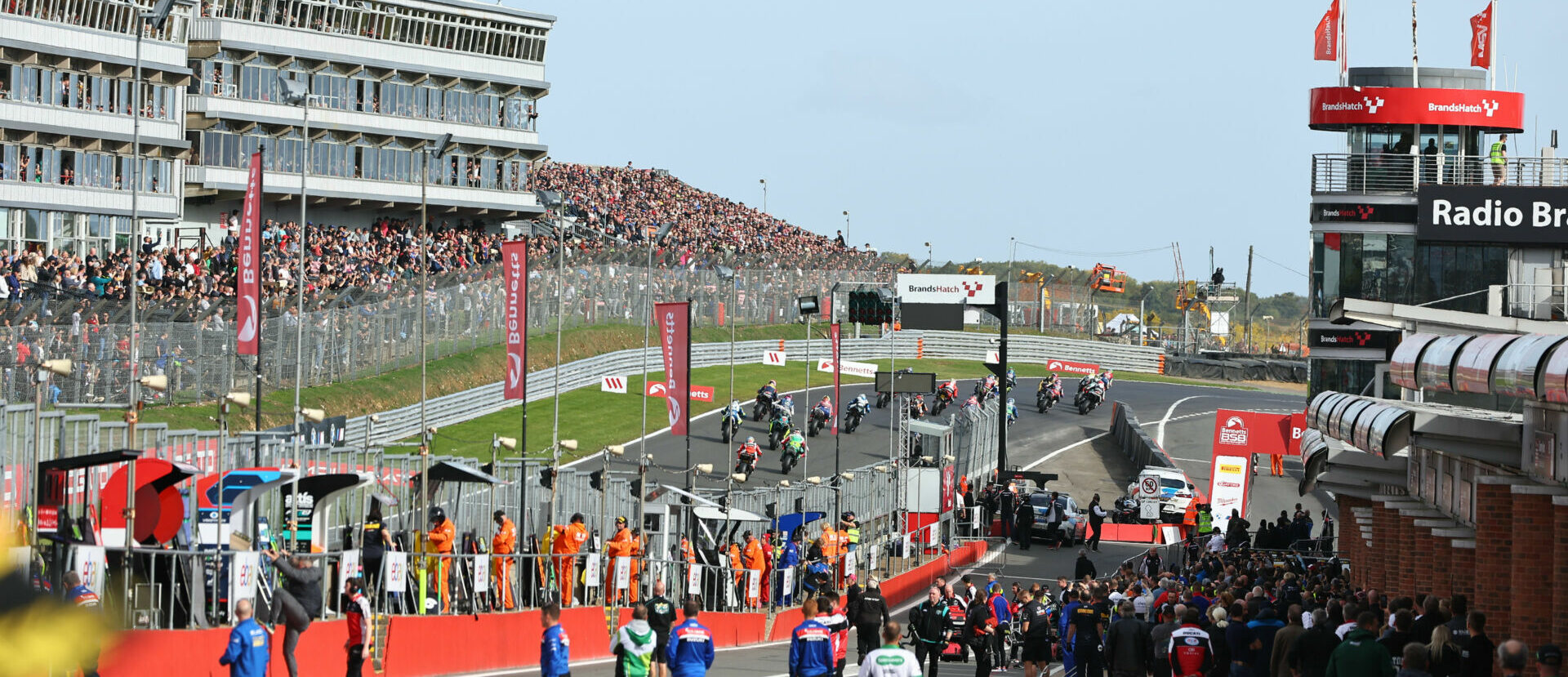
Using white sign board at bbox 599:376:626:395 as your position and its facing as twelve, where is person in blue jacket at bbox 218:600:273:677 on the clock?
The person in blue jacket is roughly at 12 o'clock from the white sign board.

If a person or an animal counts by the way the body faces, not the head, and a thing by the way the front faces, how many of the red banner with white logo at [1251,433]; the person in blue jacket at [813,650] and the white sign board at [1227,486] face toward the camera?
2

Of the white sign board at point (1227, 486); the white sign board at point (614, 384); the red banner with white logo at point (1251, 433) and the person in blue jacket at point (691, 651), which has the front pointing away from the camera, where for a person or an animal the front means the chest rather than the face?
the person in blue jacket

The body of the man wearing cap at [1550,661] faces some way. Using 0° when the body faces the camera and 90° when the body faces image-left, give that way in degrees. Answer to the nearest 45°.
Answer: approximately 180°

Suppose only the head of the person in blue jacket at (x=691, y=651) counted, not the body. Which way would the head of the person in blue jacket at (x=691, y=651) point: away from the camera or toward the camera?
away from the camera

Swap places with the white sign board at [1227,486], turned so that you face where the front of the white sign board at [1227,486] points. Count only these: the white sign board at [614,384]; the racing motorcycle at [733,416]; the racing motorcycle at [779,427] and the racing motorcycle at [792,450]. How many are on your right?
4

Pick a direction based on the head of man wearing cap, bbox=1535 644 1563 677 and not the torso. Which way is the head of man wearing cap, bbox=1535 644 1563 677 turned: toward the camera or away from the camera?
away from the camera

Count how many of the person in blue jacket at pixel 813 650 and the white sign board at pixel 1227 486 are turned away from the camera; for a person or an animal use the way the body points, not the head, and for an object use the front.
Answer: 1

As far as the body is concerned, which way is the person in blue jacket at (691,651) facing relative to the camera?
away from the camera

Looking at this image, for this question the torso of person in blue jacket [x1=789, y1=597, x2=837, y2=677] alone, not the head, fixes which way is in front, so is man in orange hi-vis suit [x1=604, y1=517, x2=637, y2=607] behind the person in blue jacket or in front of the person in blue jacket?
in front

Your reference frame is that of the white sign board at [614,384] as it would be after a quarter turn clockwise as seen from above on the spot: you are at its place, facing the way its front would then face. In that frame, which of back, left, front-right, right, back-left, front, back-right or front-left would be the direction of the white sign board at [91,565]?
left

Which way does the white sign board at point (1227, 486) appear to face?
toward the camera

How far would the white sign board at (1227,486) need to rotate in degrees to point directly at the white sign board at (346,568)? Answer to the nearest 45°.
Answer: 0° — it already faces it

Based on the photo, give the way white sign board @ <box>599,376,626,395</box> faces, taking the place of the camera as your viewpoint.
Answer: facing the viewer

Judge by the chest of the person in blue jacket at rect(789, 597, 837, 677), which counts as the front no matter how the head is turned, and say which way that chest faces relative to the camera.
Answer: away from the camera
